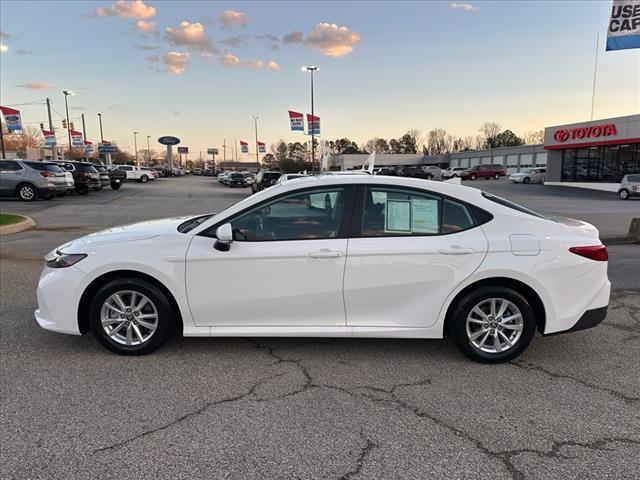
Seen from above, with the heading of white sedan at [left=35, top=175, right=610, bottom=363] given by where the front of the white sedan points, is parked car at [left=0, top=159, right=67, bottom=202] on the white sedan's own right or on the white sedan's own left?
on the white sedan's own right

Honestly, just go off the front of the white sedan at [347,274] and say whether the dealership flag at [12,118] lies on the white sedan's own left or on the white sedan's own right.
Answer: on the white sedan's own right

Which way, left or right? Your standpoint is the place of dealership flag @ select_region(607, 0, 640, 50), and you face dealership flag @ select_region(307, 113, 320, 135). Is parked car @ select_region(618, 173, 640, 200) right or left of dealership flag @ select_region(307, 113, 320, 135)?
right

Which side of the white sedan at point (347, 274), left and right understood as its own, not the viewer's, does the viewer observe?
left

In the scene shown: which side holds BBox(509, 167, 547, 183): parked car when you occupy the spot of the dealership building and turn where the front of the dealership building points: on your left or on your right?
on your right

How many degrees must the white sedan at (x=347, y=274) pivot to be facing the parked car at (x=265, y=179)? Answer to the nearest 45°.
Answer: approximately 90° to its right
